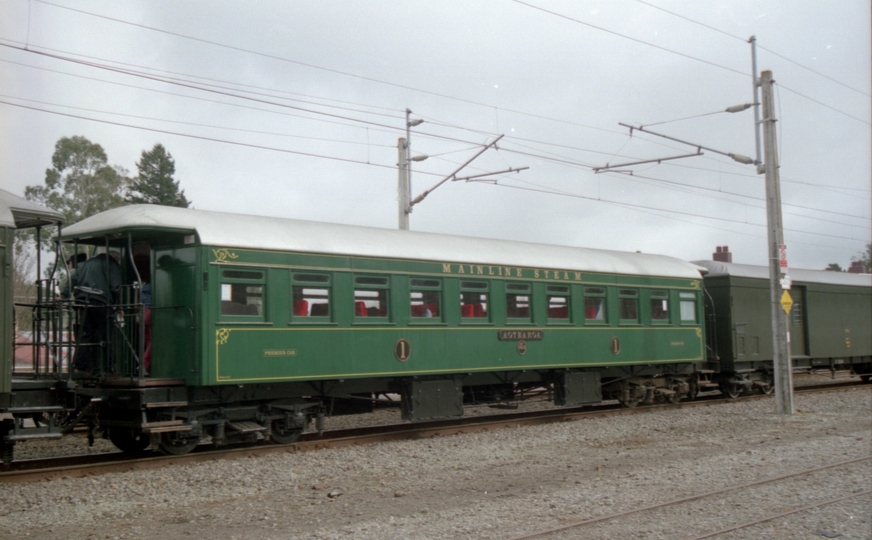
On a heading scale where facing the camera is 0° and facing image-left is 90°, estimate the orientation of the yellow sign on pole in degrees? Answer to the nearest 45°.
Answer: approximately 0°

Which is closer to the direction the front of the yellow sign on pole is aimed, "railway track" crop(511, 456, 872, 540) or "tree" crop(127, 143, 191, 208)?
the railway track

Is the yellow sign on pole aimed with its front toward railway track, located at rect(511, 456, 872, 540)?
yes

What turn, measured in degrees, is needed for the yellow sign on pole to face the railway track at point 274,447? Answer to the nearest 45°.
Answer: approximately 45° to its right

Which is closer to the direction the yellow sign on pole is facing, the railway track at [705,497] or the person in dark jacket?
the railway track

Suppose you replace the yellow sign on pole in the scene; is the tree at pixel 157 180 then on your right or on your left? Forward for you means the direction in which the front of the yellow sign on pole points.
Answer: on your right
